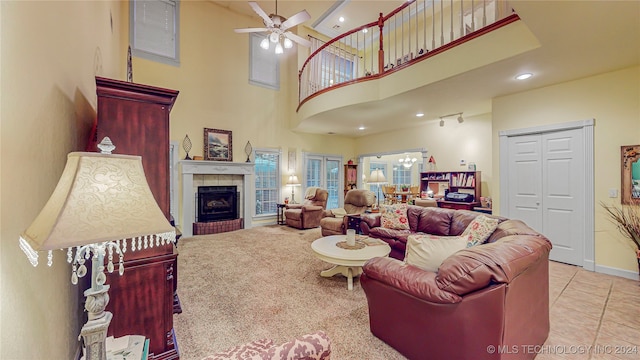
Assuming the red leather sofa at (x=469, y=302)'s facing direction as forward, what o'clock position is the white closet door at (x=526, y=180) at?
The white closet door is roughly at 2 o'clock from the red leather sofa.

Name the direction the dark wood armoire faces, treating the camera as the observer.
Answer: facing to the right of the viewer

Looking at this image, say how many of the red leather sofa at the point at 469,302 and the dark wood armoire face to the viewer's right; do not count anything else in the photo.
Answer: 1

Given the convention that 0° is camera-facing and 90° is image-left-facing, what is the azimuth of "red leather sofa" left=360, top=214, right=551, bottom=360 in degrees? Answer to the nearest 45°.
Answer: approximately 135°

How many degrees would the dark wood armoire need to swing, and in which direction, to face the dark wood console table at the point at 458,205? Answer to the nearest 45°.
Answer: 0° — it already faces it

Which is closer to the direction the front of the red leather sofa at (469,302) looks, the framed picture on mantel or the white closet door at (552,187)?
the framed picture on mantel

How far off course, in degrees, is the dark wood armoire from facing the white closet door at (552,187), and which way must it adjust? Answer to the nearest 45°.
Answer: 0° — it already faces it

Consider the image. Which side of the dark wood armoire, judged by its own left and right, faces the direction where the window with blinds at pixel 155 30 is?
left
